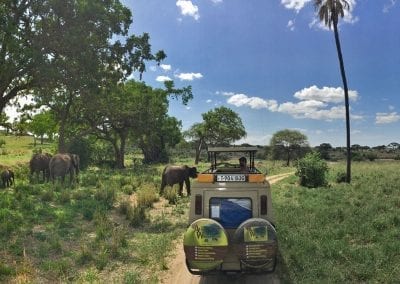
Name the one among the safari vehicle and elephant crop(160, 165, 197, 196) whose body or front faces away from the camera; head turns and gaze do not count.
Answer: the safari vehicle

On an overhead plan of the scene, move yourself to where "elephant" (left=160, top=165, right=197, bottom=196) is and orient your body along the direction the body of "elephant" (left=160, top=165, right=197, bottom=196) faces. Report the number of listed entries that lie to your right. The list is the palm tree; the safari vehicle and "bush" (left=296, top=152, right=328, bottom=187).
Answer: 1

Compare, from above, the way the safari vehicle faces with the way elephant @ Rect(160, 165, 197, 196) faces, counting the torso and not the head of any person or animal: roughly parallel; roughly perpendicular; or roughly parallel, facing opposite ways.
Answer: roughly perpendicular

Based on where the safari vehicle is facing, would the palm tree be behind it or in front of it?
in front

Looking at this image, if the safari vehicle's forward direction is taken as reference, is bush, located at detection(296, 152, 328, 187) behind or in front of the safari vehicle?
in front

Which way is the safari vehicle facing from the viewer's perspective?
away from the camera
